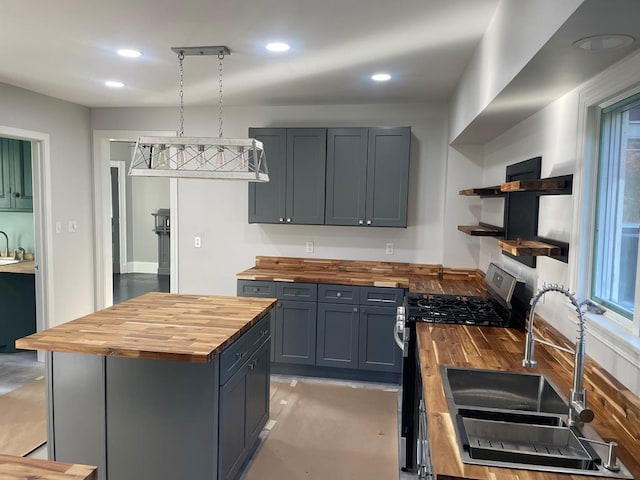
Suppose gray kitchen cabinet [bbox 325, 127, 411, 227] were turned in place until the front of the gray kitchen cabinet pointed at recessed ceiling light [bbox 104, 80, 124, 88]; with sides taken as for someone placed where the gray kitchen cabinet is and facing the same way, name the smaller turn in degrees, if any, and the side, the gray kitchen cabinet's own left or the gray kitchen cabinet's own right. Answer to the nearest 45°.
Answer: approximately 90° to the gray kitchen cabinet's own right

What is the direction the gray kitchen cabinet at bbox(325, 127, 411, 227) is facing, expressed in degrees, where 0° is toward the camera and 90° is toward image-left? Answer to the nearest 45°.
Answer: approximately 0°

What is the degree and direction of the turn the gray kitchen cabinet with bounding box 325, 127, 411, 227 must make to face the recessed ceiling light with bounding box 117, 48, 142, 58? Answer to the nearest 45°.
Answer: approximately 45° to its right

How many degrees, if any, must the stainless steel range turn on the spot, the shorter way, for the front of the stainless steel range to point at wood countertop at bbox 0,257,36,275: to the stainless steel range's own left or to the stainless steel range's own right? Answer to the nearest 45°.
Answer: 0° — it already faces it

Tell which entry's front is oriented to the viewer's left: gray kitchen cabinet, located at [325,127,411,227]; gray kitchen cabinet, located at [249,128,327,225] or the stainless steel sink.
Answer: the stainless steel sink

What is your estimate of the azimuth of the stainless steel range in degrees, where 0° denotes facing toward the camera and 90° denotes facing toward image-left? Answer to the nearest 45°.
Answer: approximately 90°

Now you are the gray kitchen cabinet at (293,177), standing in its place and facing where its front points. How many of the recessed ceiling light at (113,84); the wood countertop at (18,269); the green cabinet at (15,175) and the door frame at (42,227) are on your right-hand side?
4

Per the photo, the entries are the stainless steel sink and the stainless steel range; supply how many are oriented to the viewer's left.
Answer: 2

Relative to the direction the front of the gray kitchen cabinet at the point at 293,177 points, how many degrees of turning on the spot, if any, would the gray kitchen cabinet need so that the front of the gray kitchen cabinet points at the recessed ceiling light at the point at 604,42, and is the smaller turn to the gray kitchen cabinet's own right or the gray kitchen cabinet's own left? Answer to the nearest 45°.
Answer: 0° — it already faces it

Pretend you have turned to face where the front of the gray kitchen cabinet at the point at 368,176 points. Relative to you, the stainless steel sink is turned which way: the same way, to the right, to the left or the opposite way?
to the right

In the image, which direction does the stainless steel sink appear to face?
to the viewer's left

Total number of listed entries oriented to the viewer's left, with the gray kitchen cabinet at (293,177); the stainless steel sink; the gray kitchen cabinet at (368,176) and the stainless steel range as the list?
2
